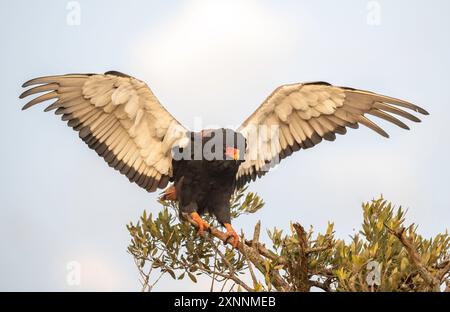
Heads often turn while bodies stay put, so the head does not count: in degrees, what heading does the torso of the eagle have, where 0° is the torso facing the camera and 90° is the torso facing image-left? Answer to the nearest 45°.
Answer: approximately 315°
